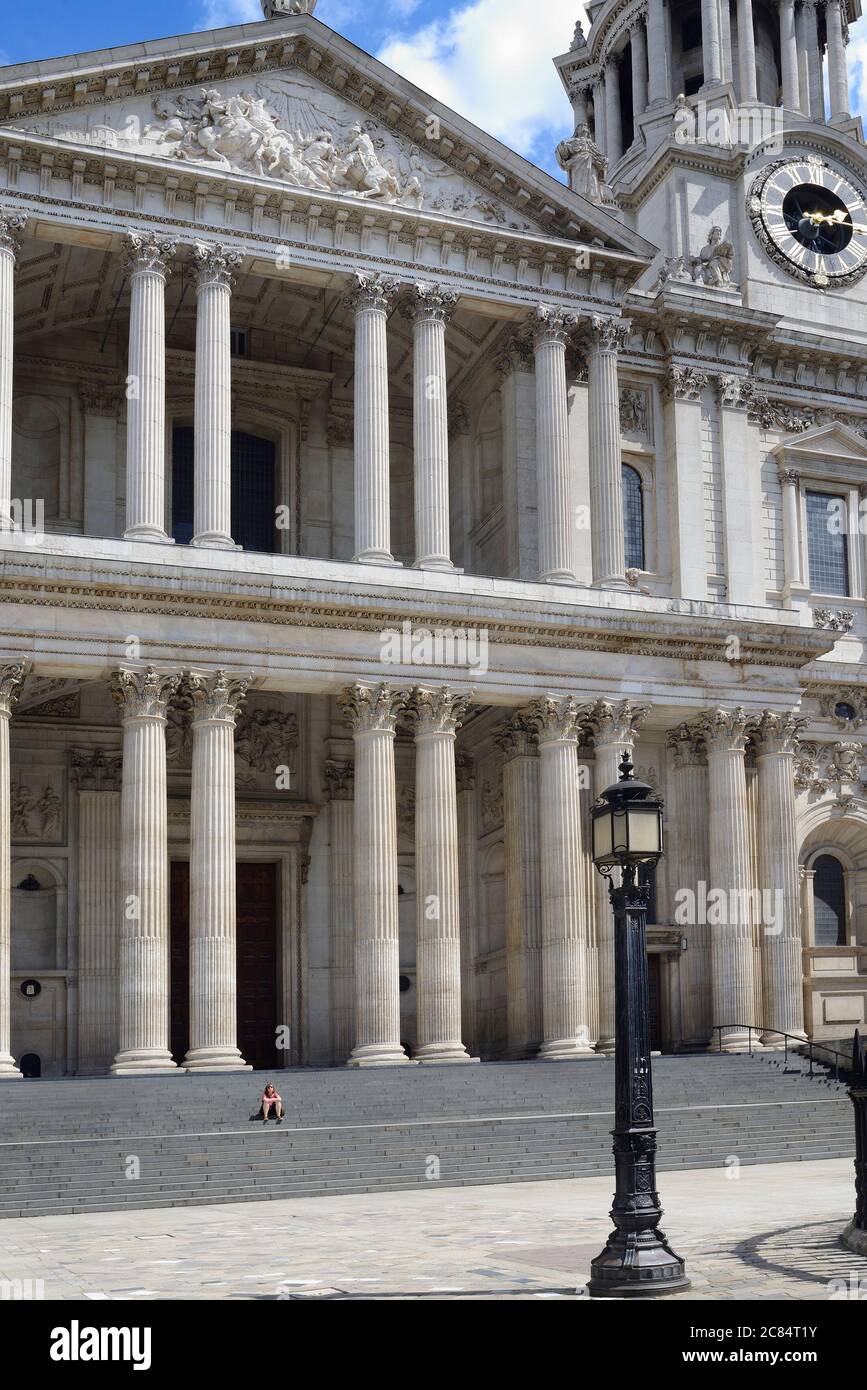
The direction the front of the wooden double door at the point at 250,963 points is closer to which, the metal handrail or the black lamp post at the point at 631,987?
the black lamp post

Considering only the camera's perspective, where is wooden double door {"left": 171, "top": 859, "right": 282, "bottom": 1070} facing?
facing the viewer

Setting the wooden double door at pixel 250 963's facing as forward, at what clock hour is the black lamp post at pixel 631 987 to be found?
The black lamp post is roughly at 12 o'clock from the wooden double door.

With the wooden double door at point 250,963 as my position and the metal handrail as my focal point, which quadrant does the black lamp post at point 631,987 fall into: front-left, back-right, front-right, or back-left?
front-right

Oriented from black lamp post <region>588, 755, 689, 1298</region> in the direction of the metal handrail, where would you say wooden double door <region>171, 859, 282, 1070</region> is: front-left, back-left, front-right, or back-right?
front-left

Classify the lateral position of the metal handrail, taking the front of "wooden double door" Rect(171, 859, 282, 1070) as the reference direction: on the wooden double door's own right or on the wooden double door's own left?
on the wooden double door's own left
